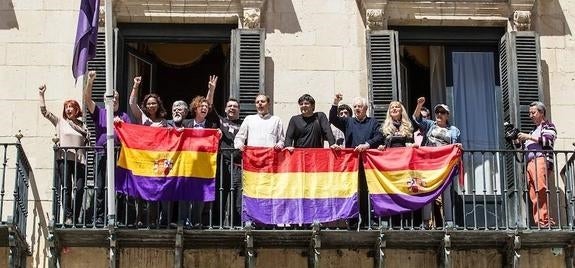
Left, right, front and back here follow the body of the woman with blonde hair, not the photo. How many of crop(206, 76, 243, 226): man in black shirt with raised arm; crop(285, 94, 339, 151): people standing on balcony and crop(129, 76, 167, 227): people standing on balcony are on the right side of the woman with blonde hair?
3

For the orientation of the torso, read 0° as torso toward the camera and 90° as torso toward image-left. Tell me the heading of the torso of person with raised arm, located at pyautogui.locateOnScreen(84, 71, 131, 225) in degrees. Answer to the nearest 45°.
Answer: approximately 0°

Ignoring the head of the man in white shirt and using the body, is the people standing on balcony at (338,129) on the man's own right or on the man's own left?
on the man's own left

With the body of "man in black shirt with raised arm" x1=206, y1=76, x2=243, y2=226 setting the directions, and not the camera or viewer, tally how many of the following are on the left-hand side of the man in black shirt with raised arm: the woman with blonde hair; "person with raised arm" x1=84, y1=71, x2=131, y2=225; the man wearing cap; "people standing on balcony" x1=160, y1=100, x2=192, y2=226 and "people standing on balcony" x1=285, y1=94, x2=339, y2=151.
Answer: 3

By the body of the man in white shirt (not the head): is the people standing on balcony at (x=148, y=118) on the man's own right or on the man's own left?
on the man's own right

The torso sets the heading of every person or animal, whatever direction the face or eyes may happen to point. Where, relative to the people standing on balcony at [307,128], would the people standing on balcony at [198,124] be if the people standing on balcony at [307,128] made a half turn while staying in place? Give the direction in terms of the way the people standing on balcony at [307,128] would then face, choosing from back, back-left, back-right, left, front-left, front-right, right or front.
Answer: left

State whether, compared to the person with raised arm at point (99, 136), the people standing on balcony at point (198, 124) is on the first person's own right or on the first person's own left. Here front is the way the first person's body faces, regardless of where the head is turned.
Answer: on the first person's own left

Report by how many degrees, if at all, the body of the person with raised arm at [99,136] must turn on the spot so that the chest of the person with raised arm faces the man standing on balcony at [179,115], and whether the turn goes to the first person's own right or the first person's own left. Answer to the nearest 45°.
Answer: approximately 90° to the first person's own left
